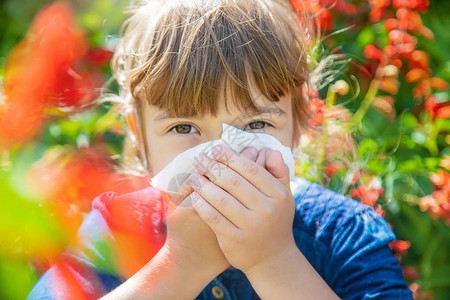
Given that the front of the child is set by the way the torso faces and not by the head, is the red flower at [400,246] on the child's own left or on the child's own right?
on the child's own left

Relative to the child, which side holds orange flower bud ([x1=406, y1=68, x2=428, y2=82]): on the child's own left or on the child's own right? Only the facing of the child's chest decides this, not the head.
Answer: on the child's own left

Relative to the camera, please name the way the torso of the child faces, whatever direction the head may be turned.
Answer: toward the camera
